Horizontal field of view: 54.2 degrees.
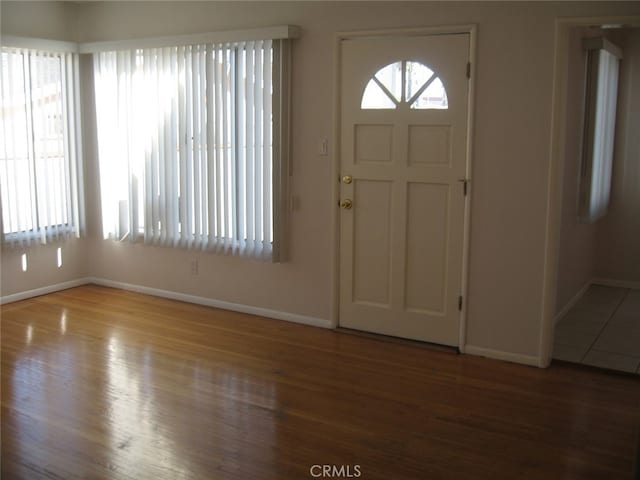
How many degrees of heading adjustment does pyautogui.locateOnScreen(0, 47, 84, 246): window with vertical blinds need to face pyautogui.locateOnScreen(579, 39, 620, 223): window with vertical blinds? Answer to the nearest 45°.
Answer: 0° — it already faces it

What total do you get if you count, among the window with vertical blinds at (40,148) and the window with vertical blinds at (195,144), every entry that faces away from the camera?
0

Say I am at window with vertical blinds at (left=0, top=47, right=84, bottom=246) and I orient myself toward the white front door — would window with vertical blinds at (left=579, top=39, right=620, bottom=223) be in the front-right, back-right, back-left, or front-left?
front-left

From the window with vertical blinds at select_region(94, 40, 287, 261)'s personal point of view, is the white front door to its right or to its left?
on its left

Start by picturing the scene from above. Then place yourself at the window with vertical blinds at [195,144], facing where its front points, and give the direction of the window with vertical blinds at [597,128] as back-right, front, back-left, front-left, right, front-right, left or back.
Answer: back-left

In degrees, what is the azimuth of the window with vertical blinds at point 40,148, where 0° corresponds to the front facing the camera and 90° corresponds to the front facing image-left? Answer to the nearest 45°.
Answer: approximately 315°

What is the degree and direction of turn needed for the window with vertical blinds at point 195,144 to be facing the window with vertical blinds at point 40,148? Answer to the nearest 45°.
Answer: approximately 90° to its right

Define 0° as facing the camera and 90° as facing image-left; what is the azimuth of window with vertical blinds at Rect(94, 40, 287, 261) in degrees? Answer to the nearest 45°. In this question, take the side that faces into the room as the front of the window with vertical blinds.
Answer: approximately 45°

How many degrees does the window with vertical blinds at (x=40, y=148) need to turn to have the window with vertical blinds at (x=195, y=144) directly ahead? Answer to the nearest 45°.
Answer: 0° — it already faces it

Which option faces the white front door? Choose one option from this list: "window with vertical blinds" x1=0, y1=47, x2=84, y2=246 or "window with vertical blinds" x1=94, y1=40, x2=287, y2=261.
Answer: "window with vertical blinds" x1=0, y1=47, x2=84, y2=246

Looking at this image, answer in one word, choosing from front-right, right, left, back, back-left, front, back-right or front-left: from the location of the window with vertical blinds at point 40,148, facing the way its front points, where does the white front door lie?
front

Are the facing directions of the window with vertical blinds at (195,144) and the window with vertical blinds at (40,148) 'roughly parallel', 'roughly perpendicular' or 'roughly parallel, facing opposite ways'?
roughly perpendicular
